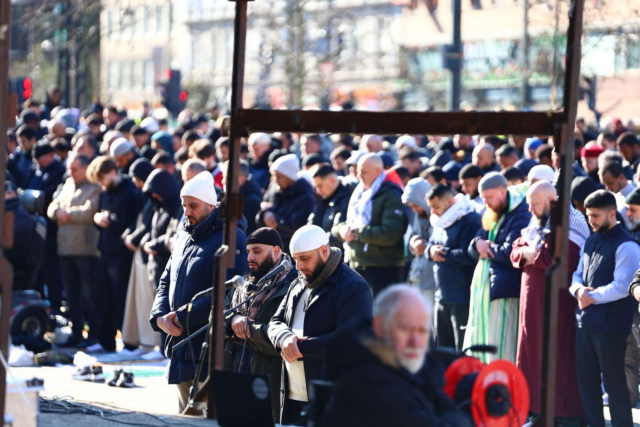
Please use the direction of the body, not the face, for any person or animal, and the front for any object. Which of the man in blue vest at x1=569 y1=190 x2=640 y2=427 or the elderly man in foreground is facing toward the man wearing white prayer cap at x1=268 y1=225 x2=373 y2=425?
the man in blue vest

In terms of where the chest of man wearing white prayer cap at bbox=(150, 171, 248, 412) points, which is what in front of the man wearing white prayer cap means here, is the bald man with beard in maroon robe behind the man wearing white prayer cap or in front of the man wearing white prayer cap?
behind

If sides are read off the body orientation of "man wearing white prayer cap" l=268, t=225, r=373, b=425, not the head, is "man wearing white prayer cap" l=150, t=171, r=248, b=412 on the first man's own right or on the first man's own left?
on the first man's own right

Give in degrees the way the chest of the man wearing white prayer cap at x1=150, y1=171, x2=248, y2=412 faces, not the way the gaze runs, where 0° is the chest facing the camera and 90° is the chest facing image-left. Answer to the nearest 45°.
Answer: approximately 45°

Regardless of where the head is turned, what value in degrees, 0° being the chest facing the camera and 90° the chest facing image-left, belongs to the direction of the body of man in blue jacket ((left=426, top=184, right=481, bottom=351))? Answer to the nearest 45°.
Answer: approximately 45°

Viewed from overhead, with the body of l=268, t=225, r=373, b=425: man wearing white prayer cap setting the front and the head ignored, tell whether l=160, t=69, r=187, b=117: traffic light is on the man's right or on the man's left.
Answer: on the man's right

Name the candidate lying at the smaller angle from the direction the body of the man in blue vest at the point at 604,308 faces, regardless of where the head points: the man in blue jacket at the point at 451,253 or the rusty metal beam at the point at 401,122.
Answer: the rusty metal beam

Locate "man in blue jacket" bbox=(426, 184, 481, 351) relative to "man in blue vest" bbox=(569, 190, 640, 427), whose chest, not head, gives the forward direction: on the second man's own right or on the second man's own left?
on the second man's own right

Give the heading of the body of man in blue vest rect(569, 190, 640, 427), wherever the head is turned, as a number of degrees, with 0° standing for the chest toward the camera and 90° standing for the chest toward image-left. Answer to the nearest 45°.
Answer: approximately 45°

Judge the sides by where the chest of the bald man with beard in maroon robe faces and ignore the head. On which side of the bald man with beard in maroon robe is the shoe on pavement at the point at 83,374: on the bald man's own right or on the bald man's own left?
on the bald man's own right
